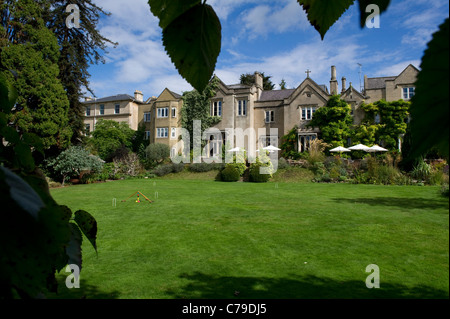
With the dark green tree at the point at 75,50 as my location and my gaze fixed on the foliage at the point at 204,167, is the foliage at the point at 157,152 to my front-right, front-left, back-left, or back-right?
front-left

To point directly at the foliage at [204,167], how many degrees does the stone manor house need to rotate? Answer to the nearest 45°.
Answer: approximately 45° to its right

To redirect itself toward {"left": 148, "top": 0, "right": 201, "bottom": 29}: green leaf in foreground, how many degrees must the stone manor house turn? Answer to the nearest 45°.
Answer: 0° — it already faces it

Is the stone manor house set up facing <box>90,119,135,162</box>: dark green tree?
no

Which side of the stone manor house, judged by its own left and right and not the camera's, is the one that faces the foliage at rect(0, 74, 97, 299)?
front

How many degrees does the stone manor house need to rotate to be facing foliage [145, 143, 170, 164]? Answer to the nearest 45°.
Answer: approximately 90° to its right

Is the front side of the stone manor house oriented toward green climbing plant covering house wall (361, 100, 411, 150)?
no

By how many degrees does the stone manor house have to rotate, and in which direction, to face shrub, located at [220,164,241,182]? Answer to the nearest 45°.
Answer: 0° — it already faces it

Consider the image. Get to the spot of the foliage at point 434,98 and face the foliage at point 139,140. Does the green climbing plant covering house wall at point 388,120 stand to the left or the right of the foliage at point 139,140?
right

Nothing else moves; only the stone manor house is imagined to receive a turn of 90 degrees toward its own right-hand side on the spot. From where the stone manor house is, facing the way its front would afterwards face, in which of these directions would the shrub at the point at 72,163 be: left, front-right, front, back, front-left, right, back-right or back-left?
front-left

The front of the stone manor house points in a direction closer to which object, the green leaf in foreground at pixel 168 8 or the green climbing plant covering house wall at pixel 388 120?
the green leaf in foreground

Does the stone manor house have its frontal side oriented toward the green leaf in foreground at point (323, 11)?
yes

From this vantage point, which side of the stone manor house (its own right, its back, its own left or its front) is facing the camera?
front

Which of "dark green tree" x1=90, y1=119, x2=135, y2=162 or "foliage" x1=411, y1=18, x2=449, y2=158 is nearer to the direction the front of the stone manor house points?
the foliage

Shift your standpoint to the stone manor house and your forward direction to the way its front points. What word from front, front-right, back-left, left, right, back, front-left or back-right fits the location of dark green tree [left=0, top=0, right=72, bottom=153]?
front-right

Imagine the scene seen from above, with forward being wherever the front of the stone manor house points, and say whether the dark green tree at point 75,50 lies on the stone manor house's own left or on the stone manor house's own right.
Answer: on the stone manor house's own right
